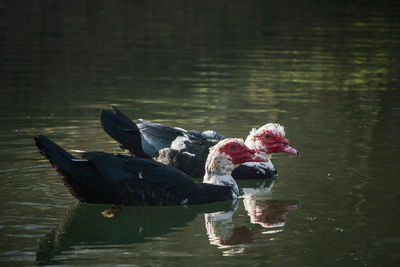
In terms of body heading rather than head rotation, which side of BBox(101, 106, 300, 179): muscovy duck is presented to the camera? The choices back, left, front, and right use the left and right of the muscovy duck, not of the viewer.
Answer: right

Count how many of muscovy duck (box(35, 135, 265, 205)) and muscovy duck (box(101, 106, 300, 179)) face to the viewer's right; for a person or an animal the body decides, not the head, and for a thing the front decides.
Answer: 2

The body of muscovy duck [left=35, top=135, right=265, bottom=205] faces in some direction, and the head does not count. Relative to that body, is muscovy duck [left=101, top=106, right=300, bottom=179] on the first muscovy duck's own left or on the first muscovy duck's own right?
on the first muscovy duck's own left

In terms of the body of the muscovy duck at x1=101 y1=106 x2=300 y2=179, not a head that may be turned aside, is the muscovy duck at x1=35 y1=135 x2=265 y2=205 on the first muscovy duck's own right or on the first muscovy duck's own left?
on the first muscovy duck's own right

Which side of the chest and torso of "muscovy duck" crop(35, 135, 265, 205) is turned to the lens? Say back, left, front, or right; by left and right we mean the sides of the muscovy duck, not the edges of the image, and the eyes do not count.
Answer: right
